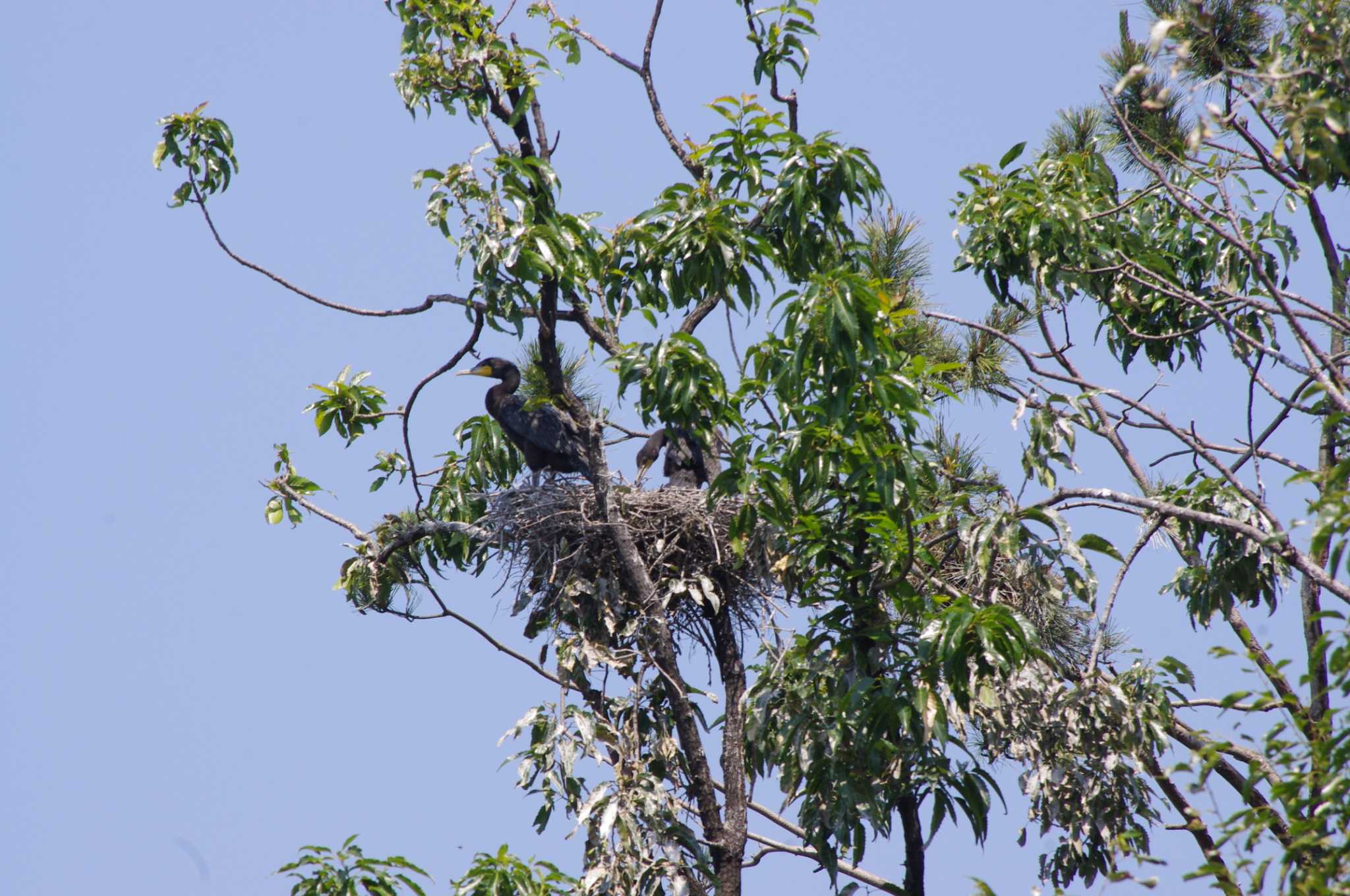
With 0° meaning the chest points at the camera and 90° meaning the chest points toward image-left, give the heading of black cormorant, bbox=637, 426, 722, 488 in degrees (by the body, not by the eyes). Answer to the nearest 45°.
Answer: approximately 90°

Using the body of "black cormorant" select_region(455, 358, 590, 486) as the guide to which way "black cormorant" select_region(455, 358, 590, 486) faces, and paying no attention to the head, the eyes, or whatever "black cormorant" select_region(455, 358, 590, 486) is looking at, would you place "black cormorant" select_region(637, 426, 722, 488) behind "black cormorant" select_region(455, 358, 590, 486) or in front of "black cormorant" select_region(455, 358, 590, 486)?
behind

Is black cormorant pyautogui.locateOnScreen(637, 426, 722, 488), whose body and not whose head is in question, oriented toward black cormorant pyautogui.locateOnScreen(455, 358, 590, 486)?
yes

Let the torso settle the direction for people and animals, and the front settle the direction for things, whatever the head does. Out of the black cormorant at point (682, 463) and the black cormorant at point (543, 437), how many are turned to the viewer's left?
2

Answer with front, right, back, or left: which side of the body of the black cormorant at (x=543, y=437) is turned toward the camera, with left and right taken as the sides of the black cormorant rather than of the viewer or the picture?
left
